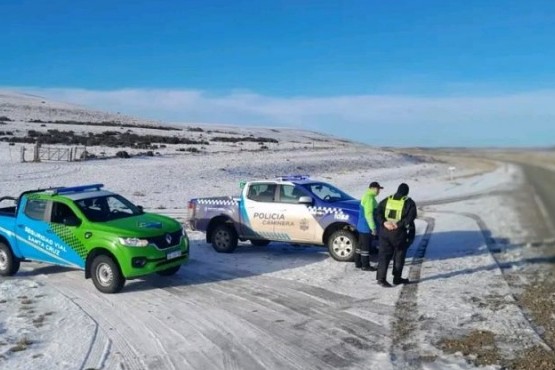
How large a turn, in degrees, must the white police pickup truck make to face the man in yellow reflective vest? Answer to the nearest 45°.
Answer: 0° — it already faces them

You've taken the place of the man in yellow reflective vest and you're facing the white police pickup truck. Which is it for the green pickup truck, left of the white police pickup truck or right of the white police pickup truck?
left

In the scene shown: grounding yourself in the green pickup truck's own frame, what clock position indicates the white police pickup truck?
The white police pickup truck is roughly at 10 o'clock from the green pickup truck.

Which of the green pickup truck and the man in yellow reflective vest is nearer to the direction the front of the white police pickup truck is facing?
the man in yellow reflective vest

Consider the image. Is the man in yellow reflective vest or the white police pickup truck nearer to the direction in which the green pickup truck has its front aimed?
the man in yellow reflective vest

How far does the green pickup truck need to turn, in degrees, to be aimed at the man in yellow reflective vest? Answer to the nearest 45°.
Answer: approximately 45° to its left

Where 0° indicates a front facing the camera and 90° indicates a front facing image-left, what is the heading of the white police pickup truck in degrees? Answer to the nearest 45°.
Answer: approximately 315°

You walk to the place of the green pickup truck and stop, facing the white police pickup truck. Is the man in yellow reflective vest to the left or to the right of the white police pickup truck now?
right
